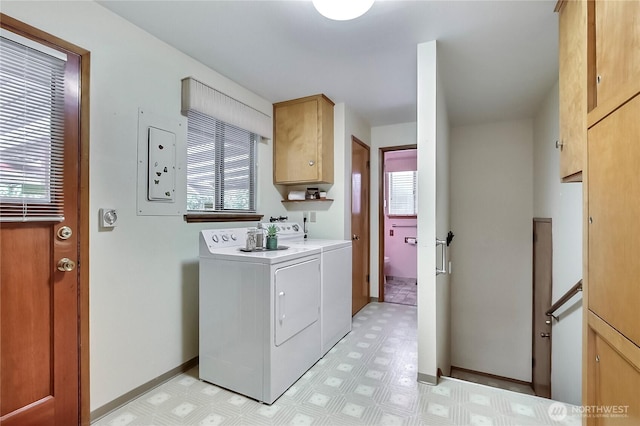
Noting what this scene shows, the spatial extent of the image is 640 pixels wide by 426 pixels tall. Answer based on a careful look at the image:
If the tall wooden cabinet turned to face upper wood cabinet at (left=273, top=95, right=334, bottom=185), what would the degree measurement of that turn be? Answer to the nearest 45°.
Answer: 0° — it already faces it

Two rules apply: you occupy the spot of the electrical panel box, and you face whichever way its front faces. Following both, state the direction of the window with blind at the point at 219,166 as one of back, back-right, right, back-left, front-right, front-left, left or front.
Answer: left

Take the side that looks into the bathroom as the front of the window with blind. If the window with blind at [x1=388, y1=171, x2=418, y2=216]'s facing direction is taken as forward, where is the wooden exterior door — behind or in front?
in front

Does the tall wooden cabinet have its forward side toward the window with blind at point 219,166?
yes

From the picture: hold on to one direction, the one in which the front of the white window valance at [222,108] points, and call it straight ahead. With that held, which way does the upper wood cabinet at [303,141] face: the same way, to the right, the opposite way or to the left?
to the right

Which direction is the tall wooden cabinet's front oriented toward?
to the viewer's left

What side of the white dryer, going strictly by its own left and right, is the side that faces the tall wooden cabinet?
front

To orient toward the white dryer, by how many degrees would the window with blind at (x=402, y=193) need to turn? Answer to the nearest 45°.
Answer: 0° — it already faces it

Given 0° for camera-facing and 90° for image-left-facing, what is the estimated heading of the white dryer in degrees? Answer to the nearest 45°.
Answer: approximately 315°

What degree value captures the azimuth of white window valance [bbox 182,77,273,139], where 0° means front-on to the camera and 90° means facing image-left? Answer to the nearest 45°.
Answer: approximately 315°

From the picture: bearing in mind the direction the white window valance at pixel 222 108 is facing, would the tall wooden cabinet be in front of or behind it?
in front

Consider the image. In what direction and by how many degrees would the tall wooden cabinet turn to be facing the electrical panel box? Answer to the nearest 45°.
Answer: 0° — it already faces it
